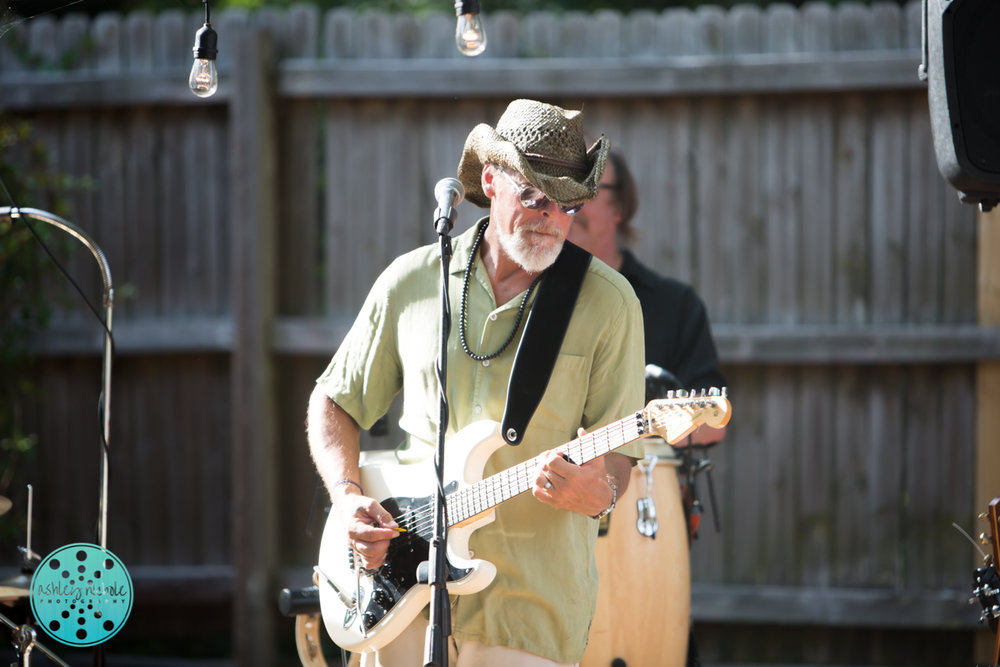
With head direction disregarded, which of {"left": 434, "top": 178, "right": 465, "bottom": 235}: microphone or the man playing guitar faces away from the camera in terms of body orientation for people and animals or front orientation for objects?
the microphone

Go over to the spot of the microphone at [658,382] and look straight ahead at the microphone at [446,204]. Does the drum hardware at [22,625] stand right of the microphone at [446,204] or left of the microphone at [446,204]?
right

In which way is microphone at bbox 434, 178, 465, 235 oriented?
away from the camera

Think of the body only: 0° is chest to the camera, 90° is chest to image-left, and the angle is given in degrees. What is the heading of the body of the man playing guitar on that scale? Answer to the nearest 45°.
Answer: approximately 0°

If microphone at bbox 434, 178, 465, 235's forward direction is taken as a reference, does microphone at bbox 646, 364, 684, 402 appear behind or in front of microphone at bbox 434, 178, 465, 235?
in front

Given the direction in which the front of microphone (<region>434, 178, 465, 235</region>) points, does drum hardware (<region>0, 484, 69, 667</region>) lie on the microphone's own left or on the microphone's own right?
on the microphone's own left

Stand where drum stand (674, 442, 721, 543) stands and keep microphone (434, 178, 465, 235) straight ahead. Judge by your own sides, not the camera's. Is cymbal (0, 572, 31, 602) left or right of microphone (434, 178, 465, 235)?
right

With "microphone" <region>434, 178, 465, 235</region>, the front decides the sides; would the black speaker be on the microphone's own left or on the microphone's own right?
on the microphone's own right

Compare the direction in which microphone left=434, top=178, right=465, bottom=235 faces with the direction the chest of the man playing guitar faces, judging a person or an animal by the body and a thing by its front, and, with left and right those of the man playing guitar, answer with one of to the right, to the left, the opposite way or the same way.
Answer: the opposite way
